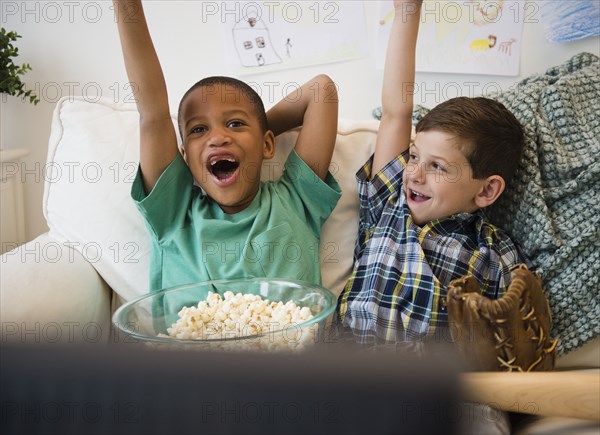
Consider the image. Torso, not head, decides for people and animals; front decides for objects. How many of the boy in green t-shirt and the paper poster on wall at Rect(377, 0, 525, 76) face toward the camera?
2

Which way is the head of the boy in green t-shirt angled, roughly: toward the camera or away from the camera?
toward the camera

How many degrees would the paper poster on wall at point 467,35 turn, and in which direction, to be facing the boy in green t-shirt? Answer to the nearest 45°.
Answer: approximately 45° to its right

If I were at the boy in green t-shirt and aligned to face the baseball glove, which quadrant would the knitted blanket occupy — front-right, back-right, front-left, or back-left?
front-left

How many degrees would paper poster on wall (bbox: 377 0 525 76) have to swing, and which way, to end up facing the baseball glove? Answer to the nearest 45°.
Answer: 0° — it already faces it

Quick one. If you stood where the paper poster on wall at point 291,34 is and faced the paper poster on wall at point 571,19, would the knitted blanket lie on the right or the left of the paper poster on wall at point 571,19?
right

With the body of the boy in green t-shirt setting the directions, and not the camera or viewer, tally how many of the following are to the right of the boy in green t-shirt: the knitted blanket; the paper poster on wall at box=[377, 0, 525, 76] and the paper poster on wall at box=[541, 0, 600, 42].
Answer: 0

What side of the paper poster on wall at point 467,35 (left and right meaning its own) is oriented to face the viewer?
front

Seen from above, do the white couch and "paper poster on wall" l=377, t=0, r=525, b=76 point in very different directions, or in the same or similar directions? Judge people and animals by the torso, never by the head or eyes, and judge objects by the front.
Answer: same or similar directions

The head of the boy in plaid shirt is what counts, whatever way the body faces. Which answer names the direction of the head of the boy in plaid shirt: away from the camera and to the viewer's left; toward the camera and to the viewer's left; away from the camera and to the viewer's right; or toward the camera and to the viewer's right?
toward the camera and to the viewer's left

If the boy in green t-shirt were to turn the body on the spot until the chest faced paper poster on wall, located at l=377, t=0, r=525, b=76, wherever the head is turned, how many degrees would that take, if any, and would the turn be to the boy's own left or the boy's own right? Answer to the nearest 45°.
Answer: approximately 135° to the boy's own left

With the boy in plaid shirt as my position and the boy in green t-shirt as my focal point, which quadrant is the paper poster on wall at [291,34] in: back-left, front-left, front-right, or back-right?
front-right

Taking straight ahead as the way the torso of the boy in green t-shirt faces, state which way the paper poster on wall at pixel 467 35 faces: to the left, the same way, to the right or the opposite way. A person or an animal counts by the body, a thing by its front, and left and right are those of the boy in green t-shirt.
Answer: the same way

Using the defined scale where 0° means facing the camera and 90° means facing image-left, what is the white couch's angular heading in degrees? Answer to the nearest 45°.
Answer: approximately 0°
